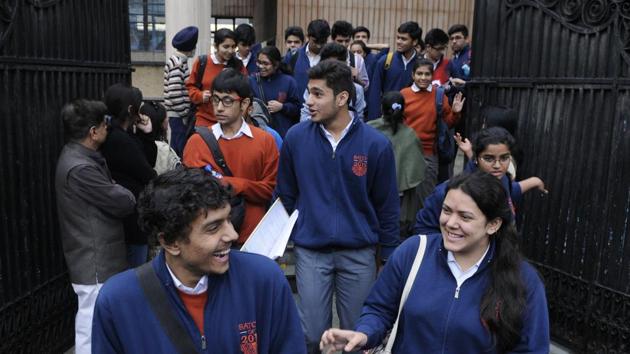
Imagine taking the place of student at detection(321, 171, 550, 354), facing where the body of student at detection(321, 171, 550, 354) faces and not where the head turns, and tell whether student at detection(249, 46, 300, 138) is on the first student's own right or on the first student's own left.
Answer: on the first student's own right

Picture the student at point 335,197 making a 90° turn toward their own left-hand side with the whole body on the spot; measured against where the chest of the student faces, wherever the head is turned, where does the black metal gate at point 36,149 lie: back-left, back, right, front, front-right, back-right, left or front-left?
back

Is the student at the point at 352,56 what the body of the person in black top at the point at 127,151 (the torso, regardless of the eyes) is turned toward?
yes

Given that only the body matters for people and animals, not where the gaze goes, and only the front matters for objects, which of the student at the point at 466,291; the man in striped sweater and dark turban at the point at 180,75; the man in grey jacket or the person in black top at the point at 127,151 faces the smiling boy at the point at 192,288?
the student at the point at 466,291

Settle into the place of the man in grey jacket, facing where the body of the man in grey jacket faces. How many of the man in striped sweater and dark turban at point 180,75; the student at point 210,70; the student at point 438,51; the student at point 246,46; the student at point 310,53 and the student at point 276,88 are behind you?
0

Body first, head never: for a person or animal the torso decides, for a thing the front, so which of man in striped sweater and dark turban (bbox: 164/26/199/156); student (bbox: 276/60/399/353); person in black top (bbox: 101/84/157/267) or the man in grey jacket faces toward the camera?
student (bbox: 276/60/399/353)

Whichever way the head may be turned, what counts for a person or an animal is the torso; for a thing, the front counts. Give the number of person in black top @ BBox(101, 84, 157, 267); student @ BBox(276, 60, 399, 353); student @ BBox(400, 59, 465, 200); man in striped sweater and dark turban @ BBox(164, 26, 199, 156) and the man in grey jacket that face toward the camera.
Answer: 2

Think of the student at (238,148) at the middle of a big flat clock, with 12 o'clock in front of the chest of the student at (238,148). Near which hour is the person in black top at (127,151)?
the person in black top at (127,151) is roughly at 2 o'clock from the student at (238,148).

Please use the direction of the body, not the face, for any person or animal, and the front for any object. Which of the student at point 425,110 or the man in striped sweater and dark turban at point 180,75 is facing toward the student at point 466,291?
the student at point 425,110

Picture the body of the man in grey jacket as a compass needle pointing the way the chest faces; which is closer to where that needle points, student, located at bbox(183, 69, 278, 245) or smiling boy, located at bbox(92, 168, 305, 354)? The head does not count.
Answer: the student

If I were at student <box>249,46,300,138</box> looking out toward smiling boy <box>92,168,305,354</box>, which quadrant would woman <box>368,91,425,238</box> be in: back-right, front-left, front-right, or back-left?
front-left

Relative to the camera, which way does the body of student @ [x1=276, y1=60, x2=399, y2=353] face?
toward the camera

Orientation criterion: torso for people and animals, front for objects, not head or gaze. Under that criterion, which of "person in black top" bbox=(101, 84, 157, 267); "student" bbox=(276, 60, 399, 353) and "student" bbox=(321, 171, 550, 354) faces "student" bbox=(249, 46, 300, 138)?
"person in black top" bbox=(101, 84, 157, 267)

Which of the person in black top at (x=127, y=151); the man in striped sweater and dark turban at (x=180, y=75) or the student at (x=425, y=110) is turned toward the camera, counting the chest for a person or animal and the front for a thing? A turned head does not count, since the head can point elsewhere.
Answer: the student at (x=425, y=110)

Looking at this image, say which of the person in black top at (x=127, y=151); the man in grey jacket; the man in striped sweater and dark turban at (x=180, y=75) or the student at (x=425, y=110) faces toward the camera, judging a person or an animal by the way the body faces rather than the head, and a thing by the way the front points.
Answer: the student at (x=425, y=110)

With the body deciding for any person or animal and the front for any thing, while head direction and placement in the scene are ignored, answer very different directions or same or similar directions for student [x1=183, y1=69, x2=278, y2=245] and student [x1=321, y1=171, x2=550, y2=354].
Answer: same or similar directions
